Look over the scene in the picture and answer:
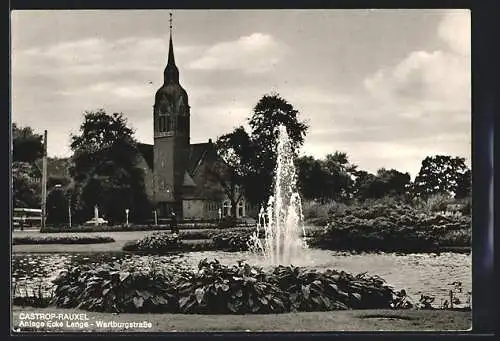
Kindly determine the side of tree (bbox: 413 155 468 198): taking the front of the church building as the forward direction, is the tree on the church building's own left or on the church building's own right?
on the church building's own left

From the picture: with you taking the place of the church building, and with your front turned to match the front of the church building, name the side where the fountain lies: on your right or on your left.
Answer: on your left

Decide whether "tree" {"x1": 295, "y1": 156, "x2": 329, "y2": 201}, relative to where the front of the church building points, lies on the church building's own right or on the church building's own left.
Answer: on the church building's own left

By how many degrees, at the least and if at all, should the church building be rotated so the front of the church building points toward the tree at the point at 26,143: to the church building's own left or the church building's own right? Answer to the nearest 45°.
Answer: approximately 45° to the church building's own right

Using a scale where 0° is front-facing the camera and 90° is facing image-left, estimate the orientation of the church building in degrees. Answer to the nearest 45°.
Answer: approximately 45°

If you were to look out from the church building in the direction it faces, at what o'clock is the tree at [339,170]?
The tree is roughly at 8 o'clock from the church building.
